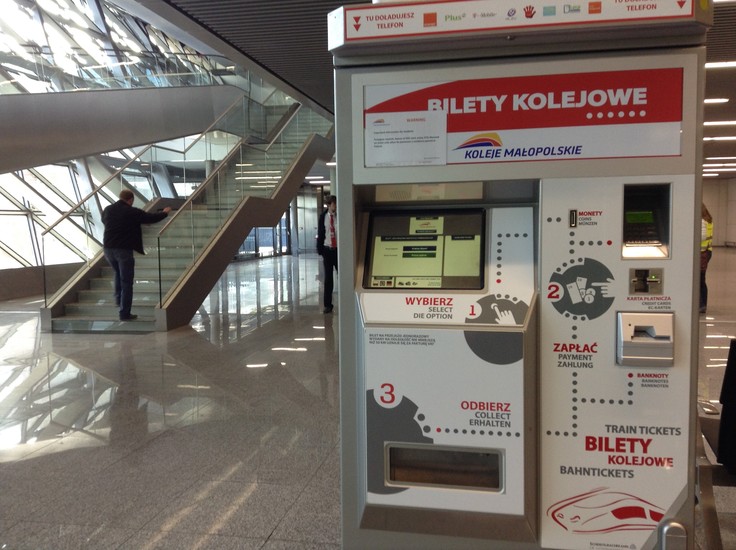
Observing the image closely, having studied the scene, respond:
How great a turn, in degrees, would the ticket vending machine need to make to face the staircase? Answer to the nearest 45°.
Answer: approximately 135° to its right

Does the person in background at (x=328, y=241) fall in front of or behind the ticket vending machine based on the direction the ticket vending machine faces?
behind

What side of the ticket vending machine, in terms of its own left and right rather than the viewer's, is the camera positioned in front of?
front

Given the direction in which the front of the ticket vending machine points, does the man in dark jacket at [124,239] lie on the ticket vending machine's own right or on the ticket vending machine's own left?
on the ticket vending machine's own right
